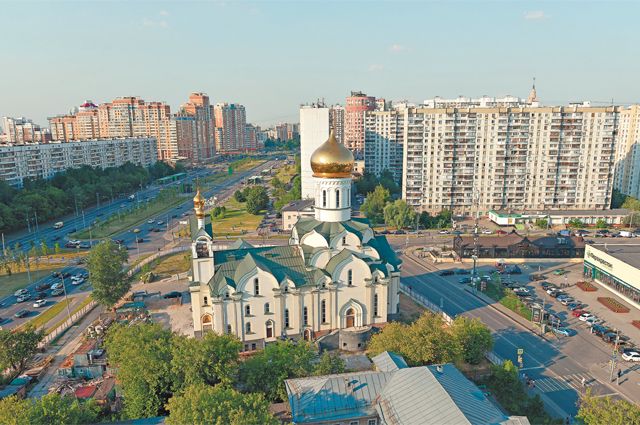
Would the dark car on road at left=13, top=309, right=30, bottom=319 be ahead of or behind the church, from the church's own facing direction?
ahead

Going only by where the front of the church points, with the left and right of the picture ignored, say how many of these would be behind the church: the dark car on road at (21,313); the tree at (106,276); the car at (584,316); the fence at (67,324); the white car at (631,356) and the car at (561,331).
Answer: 3

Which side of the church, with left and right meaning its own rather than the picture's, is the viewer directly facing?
left

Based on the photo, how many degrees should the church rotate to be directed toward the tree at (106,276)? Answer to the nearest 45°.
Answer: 0° — it already faces it

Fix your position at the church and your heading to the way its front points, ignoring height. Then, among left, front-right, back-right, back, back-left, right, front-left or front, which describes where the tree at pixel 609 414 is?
back-left

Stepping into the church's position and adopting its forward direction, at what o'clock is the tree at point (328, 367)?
The tree is roughly at 9 o'clock from the church.

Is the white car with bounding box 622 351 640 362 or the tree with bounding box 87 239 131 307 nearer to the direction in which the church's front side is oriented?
the tree

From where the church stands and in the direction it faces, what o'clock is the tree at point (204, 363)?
The tree is roughly at 10 o'clock from the church.

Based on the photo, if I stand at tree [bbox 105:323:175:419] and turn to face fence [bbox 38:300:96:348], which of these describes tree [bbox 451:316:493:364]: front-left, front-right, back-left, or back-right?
back-right

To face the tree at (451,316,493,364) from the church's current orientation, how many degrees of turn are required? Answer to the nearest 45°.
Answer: approximately 135° to its left

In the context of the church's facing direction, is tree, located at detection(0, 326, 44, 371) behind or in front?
in front

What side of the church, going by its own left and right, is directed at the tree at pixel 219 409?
left

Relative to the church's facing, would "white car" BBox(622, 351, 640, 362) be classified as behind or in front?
behind
